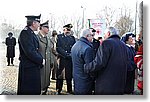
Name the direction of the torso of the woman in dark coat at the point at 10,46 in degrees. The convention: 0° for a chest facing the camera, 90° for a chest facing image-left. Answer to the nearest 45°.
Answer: approximately 0°

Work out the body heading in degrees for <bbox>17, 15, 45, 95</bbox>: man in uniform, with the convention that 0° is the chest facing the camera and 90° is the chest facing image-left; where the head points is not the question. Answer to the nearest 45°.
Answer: approximately 270°

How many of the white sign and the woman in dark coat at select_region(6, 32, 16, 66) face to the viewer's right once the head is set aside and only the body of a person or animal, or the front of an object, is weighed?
0

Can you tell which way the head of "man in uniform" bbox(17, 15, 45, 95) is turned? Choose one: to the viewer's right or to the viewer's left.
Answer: to the viewer's right

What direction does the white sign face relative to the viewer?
toward the camera

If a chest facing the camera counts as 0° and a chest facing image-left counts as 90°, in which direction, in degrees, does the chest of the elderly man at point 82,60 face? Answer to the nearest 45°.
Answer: approximately 225°

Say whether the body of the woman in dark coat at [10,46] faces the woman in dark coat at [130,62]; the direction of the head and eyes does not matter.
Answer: no

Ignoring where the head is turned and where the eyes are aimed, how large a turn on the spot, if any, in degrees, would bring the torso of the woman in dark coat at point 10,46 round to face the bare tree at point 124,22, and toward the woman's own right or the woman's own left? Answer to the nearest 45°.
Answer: approximately 90° to the woman's own left

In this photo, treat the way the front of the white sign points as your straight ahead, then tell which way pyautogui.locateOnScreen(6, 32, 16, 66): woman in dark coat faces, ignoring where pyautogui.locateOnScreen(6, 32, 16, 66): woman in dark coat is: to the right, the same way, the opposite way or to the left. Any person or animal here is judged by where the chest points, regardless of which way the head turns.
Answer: the same way

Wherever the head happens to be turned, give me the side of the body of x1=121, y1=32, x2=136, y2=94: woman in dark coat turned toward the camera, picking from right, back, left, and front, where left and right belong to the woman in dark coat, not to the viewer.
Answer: right
